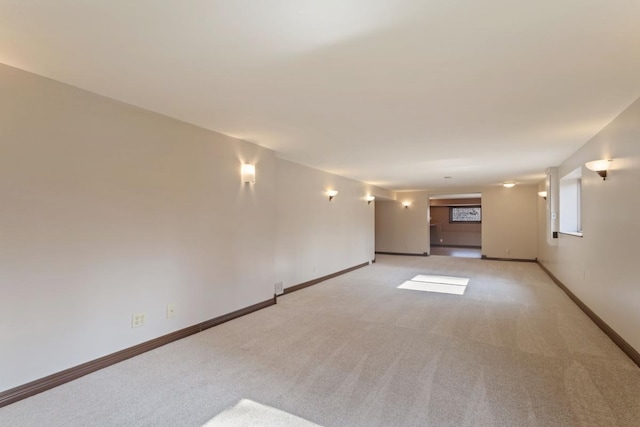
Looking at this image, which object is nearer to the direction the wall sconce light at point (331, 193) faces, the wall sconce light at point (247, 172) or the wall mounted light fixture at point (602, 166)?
the wall mounted light fixture

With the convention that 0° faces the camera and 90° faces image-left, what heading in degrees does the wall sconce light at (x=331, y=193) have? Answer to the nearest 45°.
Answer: approximately 315°

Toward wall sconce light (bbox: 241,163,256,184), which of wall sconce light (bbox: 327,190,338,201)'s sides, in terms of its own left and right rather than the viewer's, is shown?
right

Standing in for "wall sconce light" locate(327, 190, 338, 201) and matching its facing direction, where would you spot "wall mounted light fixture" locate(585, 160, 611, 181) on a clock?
The wall mounted light fixture is roughly at 12 o'clock from the wall sconce light.
